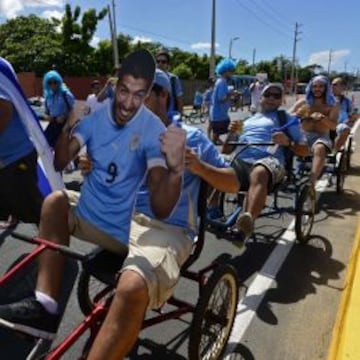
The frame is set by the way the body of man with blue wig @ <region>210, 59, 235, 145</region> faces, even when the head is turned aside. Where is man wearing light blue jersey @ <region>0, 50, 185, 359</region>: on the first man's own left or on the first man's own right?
on the first man's own right

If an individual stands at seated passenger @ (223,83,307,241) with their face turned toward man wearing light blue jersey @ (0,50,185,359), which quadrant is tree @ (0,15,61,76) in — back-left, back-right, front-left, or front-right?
back-right

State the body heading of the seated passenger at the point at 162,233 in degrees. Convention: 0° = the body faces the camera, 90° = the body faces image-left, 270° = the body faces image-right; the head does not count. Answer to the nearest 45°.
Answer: approximately 45°

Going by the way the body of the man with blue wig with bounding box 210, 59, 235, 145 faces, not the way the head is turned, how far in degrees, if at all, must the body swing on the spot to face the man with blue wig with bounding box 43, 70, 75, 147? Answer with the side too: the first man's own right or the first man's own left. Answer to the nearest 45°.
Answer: approximately 135° to the first man's own right

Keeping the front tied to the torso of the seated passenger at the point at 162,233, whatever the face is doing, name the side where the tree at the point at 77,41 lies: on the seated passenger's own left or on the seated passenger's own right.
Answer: on the seated passenger's own right
